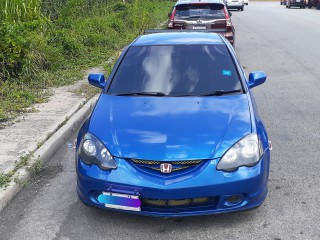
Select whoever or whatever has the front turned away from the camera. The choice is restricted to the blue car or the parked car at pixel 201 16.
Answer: the parked car

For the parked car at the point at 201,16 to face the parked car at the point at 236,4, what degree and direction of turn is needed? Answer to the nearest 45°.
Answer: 0° — it already faces it

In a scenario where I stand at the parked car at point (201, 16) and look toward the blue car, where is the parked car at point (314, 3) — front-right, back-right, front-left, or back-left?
back-left

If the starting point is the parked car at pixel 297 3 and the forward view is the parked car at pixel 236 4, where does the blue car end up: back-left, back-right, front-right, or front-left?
front-left

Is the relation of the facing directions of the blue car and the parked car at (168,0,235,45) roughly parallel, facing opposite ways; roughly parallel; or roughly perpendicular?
roughly parallel, facing opposite ways

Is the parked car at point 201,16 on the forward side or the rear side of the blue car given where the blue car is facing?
on the rear side

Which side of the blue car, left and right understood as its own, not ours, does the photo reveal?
front

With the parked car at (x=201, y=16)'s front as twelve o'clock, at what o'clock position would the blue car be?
The blue car is roughly at 6 o'clock from the parked car.

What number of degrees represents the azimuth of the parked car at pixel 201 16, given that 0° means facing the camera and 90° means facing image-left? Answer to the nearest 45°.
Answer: approximately 180°

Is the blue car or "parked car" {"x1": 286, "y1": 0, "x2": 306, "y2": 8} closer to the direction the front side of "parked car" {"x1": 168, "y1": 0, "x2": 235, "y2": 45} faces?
the parked car

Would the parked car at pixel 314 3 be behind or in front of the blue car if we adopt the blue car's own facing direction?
behind

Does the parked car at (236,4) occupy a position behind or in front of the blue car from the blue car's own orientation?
behind

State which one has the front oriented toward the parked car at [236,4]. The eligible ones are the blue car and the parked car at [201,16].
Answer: the parked car at [201,16]

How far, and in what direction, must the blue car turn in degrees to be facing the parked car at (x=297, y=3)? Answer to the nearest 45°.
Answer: approximately 180°

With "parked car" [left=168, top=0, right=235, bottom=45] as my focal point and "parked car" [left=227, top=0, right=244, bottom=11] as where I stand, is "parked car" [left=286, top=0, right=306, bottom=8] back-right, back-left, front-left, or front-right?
back-left
